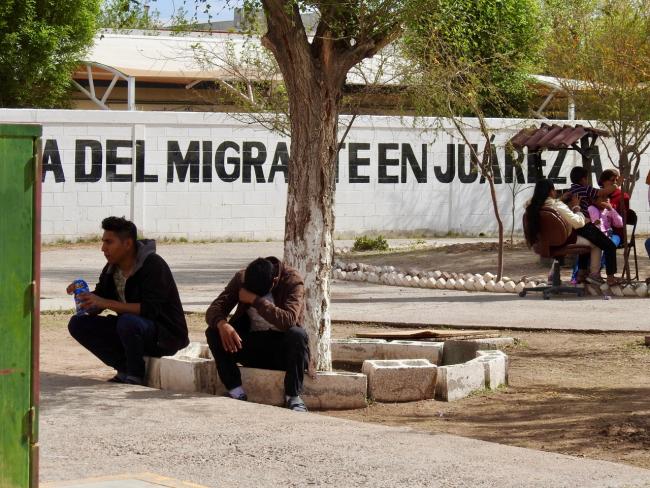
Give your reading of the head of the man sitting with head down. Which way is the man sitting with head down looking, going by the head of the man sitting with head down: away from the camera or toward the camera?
toward the camera

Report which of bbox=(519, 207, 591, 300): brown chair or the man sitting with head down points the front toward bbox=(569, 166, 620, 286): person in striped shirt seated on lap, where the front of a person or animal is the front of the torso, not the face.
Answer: the brown chair

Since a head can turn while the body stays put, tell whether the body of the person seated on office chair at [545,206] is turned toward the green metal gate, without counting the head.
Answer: no

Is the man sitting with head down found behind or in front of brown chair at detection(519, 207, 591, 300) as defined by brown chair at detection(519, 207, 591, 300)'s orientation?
behind

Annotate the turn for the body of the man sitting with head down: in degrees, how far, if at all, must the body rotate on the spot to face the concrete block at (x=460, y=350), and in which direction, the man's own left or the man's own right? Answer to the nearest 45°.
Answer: approximately 135° to the man's own left

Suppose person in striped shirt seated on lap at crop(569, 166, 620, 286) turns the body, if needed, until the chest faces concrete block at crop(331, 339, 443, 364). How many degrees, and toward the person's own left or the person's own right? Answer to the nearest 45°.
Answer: approximately 90° to the person's own right

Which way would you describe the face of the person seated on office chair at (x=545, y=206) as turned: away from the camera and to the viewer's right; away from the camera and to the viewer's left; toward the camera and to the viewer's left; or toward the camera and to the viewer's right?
away from the camera and to the viewer's right

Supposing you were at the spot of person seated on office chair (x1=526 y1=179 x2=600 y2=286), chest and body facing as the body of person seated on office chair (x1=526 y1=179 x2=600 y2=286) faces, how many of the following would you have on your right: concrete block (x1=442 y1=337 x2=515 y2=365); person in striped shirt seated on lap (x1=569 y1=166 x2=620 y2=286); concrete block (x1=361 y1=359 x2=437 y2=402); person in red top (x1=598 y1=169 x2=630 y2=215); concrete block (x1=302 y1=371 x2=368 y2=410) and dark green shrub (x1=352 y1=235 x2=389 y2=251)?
3

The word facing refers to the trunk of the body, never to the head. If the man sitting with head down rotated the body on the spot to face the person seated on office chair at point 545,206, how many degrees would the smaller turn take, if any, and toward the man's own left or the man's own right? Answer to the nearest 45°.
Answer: approximately 135° to the man's own left

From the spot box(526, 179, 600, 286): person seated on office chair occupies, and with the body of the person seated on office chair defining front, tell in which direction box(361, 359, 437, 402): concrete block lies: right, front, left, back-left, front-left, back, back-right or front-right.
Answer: right

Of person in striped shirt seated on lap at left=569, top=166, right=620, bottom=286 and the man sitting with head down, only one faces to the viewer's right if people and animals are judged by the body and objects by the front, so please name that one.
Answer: the person in striped shirt seated on lap

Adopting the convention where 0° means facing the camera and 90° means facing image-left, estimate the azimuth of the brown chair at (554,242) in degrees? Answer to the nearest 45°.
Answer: approximately 225°

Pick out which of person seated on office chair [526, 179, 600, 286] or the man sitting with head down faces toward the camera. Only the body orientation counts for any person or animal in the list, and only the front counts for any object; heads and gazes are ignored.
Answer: the man sitting with head down

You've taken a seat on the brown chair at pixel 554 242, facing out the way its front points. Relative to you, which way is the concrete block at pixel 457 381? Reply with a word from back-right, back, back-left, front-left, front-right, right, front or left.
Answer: back-right

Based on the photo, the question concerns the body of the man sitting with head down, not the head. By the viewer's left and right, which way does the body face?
facing the viewer

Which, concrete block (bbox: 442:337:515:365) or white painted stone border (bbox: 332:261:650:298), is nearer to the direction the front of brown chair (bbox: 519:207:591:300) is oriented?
the white painted stone border

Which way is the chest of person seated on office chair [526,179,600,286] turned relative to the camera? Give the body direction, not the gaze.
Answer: to the viewer's right
